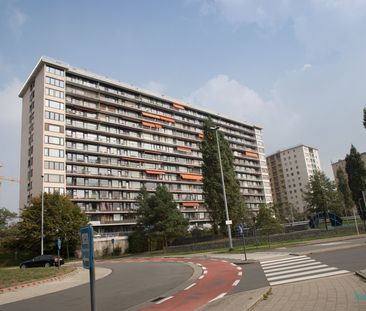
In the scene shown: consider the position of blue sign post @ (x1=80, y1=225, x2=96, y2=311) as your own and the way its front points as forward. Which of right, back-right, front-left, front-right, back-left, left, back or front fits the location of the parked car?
back-right

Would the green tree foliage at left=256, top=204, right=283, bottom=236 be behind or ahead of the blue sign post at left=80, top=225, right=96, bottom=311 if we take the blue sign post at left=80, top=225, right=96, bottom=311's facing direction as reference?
behind

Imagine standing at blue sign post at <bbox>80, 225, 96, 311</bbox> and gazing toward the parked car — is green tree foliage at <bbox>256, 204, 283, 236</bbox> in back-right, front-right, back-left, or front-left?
front-right

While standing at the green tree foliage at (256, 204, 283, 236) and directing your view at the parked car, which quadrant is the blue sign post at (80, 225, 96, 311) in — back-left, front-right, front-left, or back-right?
front-left

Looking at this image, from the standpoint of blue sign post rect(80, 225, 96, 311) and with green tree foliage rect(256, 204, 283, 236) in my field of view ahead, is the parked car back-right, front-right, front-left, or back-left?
front-left
